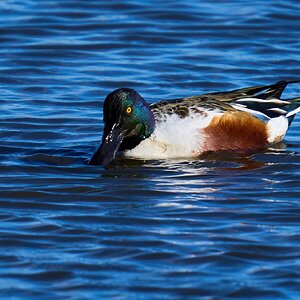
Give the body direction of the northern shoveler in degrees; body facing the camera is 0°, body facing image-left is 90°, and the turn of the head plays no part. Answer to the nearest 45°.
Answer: approximately 90°
